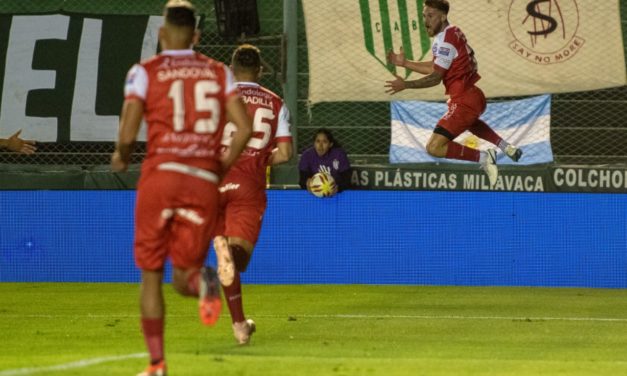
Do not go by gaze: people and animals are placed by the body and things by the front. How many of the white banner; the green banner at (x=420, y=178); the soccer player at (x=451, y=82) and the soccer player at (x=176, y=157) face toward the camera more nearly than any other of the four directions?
2

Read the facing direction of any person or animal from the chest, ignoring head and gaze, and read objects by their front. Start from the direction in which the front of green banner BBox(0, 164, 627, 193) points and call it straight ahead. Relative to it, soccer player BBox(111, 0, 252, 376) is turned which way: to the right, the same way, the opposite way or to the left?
the opposite way

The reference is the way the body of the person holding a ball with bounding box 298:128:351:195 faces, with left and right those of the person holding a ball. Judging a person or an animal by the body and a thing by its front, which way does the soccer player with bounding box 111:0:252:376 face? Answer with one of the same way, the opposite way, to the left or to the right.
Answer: the opposite way

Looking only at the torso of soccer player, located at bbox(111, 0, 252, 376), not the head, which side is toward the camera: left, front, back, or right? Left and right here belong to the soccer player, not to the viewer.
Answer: back

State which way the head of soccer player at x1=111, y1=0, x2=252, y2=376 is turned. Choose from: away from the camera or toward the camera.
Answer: away from the camera

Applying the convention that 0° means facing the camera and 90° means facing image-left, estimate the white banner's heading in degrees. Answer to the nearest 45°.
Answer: approximately 0°

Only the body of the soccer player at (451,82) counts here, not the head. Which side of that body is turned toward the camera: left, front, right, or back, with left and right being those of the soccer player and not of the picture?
left

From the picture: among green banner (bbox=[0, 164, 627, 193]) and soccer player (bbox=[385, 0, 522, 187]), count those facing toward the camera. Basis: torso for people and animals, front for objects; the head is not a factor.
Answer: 1

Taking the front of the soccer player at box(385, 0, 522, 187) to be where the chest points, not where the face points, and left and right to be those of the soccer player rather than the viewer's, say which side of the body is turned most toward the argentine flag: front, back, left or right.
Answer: right

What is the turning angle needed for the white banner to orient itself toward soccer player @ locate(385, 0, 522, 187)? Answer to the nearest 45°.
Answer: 0° — it already faces them
